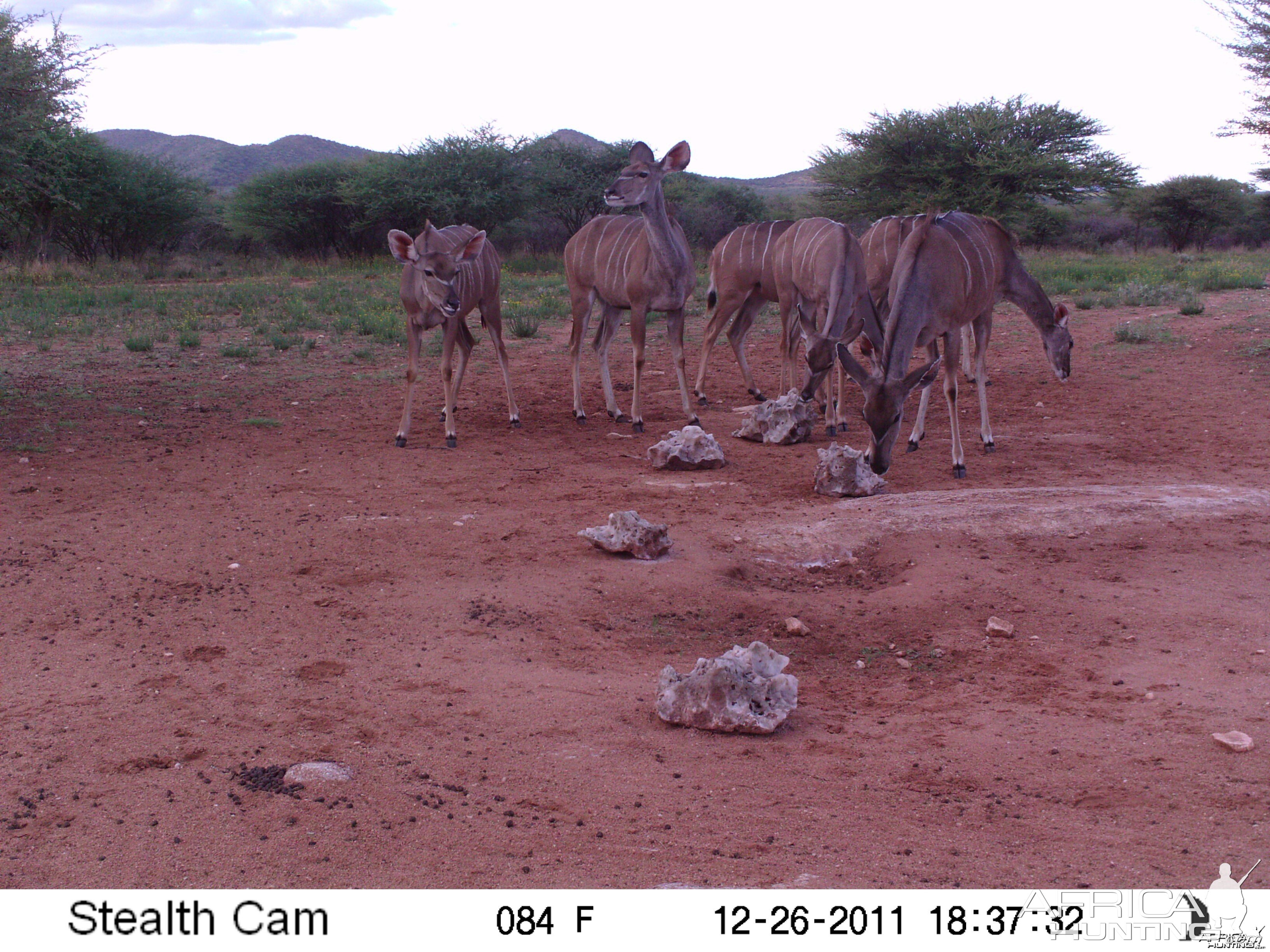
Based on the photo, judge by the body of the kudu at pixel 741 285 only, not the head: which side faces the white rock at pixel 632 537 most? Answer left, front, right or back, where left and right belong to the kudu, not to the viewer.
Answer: right

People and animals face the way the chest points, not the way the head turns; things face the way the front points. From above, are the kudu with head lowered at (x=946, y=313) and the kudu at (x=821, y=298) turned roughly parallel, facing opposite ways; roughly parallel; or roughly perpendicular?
roughly perpendicular

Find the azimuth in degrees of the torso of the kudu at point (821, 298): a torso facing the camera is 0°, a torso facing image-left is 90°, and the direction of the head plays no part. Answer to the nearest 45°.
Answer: approximately 315°

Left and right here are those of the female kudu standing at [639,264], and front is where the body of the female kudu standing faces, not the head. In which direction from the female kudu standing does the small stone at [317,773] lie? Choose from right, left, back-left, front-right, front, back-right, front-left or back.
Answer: front-right

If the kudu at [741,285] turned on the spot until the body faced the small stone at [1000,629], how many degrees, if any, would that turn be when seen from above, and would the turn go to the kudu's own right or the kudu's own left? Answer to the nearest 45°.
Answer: approximately 90° to the kudu's own right

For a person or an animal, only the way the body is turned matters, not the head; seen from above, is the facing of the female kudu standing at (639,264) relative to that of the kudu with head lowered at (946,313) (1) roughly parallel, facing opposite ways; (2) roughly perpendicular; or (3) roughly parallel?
roughly perpendicular

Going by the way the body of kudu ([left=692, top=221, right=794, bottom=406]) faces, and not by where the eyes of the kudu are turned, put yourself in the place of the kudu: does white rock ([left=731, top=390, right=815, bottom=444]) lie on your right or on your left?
on your right

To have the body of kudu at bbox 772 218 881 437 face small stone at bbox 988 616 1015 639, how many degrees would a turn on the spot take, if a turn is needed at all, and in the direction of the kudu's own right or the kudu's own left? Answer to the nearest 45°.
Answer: approximately 45° to the kudu's own right

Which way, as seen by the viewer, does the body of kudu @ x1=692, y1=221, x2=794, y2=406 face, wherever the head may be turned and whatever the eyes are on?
to the viewer's right

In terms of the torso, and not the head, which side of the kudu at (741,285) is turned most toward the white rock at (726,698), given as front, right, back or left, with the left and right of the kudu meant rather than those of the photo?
right

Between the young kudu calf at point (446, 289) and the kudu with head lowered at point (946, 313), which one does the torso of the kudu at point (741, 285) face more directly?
the kudu with head lowered
